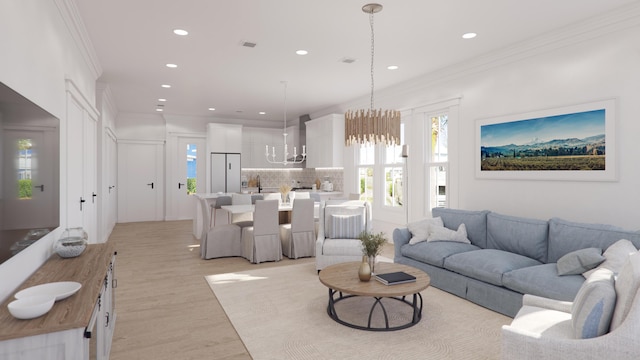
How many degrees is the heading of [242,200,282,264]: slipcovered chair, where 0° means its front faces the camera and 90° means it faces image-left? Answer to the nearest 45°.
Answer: approximately 135°

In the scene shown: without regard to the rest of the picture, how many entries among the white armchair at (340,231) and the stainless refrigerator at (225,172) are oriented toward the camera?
2

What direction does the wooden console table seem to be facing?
to the viewer's right

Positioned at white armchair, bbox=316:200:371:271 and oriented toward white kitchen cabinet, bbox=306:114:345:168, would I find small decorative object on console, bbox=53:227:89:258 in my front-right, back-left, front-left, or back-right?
back-left

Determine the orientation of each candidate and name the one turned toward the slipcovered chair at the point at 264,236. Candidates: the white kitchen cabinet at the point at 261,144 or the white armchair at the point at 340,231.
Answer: the white kitchen cabinet

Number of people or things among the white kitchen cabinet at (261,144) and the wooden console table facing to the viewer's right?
1

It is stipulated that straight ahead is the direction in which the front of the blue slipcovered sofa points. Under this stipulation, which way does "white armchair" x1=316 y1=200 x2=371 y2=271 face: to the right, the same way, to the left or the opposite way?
to the left

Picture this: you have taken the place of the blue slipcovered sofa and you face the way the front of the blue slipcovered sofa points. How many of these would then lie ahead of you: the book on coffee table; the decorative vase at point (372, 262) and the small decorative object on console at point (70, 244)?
3

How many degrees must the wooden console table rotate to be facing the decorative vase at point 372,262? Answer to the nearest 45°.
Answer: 0° — it already faces it

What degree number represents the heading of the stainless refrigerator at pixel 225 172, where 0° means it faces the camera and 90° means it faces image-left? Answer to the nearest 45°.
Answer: approximately 0°
